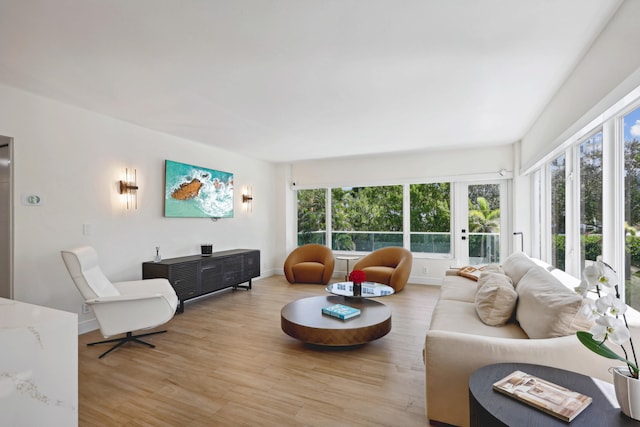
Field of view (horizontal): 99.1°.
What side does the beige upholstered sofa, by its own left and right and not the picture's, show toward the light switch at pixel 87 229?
front

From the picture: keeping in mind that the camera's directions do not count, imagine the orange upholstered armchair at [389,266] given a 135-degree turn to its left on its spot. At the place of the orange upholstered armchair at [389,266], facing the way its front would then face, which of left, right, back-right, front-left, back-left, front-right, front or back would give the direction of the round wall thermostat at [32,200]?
back-right

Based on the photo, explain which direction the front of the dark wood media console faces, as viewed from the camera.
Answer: facing the viewer and to the right of the viewer

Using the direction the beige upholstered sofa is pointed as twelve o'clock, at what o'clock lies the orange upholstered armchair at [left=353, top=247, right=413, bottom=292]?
The orange upholstered armchair is roughly at 2 o'clock from the beige upholstered sofa.

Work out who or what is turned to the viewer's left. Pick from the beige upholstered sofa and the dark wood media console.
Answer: the beige upholstered sofa

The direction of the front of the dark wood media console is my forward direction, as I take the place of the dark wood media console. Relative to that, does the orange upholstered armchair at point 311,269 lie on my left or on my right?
on my left

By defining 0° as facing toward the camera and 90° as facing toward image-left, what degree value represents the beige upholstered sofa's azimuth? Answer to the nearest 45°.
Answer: approximately 90°

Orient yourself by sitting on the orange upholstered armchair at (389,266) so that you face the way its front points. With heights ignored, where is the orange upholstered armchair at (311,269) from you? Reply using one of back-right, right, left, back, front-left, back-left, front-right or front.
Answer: front-right

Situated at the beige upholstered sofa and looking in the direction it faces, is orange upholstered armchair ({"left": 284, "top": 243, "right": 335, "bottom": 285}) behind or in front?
in front

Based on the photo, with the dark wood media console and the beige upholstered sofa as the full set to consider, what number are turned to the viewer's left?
1

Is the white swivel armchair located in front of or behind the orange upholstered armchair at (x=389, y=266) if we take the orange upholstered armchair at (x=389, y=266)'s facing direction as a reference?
in front

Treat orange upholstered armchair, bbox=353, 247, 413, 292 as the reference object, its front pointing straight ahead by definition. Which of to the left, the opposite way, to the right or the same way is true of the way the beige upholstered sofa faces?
to the right

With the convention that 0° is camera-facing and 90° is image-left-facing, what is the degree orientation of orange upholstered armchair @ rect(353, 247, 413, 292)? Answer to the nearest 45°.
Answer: approximately 45°

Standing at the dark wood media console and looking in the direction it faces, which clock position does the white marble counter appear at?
The white marble counter is roughly at 2 o'clock from the dark wood media console.

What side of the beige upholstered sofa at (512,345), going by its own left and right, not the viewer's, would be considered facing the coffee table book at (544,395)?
left
